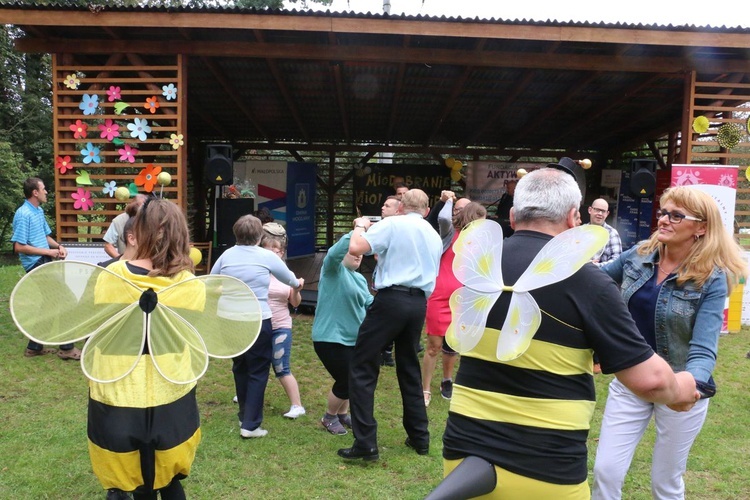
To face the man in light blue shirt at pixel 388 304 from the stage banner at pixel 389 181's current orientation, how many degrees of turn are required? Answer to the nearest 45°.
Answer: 0° — it already faces them

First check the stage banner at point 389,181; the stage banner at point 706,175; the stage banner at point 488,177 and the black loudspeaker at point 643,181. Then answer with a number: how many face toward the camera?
4

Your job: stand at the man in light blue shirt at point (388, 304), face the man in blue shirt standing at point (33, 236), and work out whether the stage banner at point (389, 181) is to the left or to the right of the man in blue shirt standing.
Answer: right

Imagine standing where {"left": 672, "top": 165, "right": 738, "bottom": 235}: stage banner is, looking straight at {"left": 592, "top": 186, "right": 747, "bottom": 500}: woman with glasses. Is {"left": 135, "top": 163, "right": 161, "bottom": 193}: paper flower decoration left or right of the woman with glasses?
right

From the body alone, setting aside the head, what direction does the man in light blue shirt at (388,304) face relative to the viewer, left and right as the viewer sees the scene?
facing away from the viewer and to the left of the viewer

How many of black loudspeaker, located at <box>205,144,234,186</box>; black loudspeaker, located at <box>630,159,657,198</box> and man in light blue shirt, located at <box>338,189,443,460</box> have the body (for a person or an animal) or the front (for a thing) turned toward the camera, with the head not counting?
2

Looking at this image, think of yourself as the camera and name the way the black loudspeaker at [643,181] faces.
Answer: facing the viewer

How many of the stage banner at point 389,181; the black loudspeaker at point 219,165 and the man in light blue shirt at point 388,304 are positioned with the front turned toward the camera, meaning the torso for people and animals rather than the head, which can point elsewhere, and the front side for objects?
2

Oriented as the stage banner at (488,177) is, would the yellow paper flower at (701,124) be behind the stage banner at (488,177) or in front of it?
in front

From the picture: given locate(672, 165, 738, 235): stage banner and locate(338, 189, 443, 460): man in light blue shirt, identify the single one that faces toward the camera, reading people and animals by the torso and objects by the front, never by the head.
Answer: the stage banner

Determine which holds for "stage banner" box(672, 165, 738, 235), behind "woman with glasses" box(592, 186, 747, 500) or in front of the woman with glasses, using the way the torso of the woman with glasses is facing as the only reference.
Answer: behind

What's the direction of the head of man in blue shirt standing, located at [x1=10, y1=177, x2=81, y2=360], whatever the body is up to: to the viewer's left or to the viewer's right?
to the viewer's right

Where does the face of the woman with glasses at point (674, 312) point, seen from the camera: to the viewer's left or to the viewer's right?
to the viewer's left

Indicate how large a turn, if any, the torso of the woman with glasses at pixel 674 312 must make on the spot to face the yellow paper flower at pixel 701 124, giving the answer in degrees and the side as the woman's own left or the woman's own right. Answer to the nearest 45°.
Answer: approximately 135° to the woman's own right

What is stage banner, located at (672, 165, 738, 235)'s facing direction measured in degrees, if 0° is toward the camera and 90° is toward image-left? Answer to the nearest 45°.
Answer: approximately 0°

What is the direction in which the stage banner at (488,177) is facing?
toward the camera

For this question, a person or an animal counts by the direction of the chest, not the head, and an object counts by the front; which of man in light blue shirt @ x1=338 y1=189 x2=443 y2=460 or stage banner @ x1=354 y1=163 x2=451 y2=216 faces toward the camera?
the stage banner
